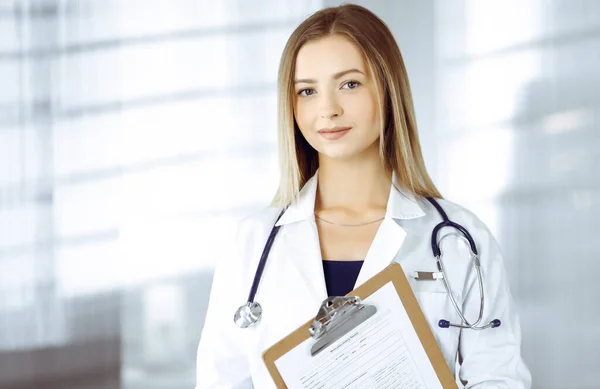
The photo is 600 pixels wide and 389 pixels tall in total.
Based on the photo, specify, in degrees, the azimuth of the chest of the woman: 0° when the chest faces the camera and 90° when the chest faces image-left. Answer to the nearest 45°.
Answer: approximately 0°
